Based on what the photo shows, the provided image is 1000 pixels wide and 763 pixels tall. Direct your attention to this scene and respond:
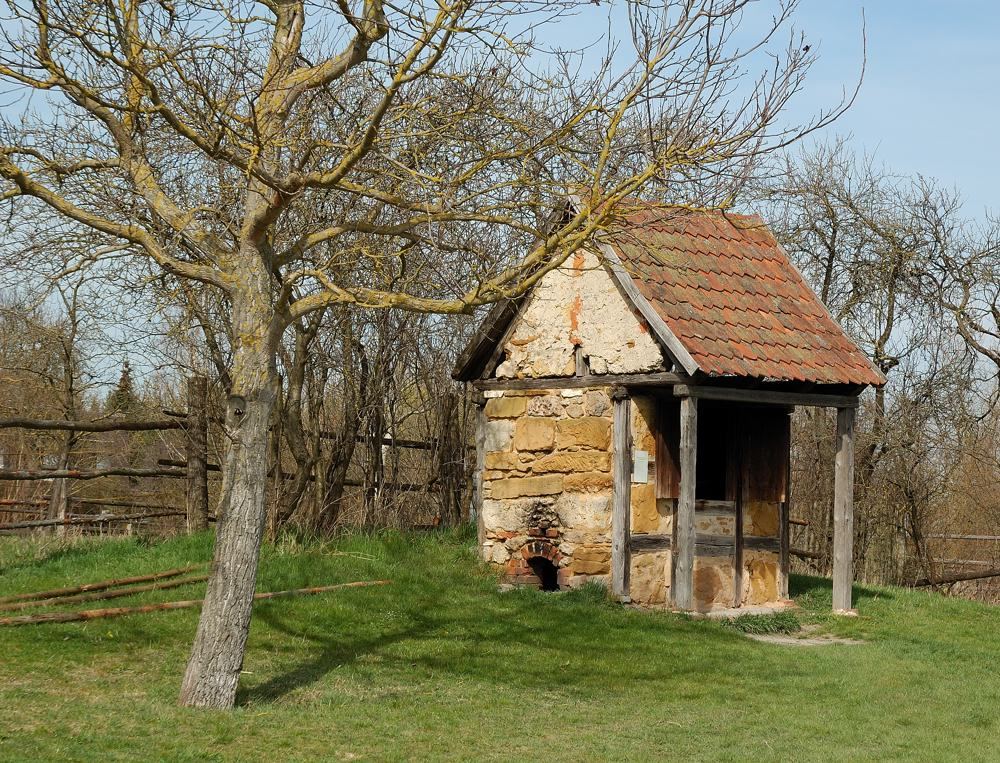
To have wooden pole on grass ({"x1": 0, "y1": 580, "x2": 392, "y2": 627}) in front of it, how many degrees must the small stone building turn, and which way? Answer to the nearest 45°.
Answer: approximately 90° to its right

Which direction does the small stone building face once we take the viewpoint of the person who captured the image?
facing the viewer and to the right of the viewer

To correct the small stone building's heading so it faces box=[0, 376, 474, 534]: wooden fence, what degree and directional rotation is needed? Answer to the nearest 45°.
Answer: approximately 135° to its right
